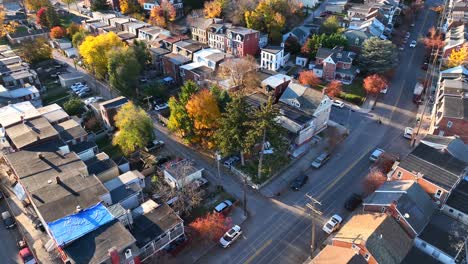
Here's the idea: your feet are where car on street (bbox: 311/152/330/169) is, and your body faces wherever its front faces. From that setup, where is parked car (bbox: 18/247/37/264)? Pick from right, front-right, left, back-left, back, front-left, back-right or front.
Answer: front

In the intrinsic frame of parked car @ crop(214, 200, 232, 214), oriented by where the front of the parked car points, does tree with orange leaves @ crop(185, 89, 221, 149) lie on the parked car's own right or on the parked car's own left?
on the parked car's own right

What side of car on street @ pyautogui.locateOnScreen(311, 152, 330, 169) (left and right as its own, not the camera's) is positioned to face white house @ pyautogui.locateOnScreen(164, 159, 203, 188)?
front
